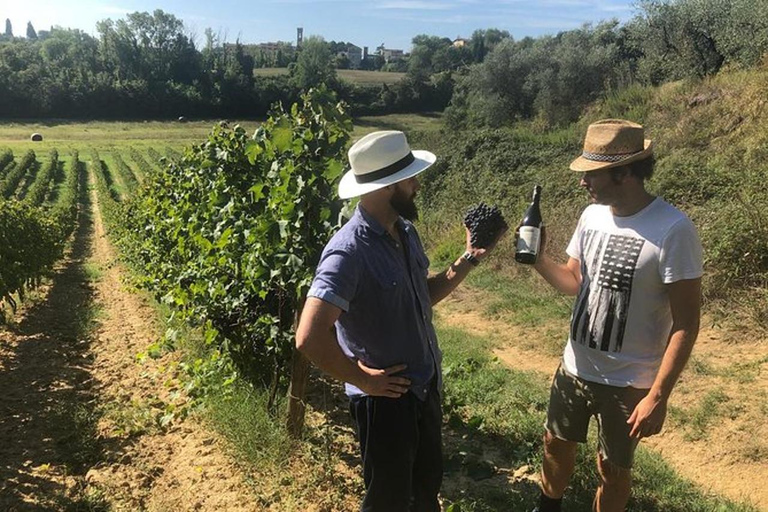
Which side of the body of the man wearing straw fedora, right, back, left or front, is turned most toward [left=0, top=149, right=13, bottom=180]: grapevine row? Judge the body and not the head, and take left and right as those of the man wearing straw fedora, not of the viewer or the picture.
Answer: right

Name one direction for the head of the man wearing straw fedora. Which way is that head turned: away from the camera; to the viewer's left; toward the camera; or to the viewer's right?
to the viewer's left

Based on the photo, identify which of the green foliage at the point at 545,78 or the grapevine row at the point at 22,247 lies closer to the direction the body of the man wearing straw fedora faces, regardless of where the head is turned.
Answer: the grapevine row

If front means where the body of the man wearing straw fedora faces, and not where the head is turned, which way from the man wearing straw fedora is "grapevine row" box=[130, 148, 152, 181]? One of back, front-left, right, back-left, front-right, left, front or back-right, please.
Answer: right

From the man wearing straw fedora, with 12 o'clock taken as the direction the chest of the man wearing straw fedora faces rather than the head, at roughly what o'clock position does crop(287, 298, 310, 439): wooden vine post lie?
The wooden vine post is roughly at 2 o'clock from the man wearing straw fedora.

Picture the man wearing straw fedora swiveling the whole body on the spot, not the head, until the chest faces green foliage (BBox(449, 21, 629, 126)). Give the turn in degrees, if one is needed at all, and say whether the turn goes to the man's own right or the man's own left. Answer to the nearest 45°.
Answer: approximately 135° to the man's own right

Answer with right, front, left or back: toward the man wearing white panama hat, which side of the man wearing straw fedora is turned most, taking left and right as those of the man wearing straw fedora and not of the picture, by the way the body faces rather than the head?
front

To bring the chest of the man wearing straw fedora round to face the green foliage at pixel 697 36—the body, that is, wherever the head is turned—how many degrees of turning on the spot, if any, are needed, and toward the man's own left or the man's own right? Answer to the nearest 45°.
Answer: approximately 135° to the man's own right

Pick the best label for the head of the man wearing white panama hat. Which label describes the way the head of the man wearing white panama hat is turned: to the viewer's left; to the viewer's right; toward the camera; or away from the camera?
to the viewer's right

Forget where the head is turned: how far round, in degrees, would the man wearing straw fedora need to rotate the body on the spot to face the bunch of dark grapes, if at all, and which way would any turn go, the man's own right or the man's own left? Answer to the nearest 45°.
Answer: approximately 45° to the man's own right

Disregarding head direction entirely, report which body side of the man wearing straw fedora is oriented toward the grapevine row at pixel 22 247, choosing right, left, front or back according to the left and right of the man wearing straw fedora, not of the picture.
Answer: right

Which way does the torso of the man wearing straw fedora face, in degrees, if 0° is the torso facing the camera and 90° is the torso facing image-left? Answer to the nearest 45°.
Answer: approximately 45°
